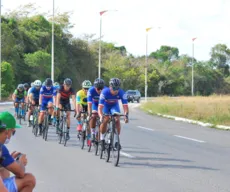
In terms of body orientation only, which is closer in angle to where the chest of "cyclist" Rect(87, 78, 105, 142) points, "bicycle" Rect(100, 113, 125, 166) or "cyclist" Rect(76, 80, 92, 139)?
the bicycle

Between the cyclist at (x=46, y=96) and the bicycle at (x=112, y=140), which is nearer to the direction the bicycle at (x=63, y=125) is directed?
the bicycle

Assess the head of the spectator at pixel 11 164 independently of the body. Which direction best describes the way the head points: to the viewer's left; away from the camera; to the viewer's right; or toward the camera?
to the viewer's right

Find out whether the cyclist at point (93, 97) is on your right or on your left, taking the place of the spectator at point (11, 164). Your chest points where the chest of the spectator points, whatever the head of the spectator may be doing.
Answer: on your left

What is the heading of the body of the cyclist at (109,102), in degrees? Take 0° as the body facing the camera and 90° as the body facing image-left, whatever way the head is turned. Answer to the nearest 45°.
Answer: approximately 0°

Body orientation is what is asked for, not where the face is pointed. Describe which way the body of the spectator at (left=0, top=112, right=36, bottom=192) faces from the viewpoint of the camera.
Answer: to the viewer's right

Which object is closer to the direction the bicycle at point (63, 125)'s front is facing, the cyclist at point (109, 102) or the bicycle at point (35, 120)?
the cyclist
